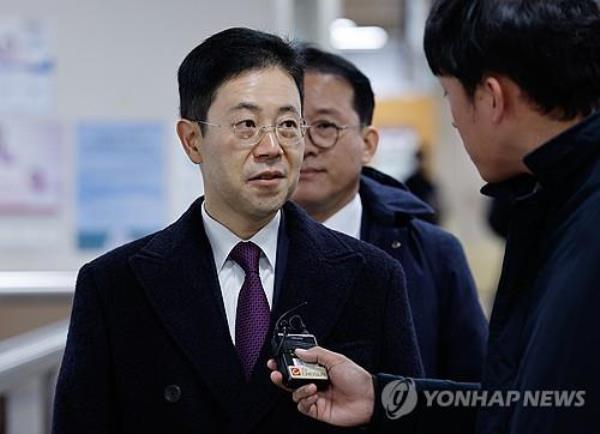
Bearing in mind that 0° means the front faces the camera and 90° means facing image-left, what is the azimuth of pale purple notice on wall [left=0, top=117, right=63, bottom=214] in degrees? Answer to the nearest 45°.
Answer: approximately 0°

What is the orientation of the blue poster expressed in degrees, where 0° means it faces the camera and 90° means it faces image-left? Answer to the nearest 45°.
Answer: approximately 0°

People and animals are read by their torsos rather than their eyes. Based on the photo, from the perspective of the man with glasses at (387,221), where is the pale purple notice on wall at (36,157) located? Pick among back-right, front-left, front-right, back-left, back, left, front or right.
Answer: right

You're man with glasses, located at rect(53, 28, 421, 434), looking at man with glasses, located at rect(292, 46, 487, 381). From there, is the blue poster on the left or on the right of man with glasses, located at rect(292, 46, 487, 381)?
left

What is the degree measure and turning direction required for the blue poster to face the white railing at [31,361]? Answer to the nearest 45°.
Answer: approximately 45° to its right

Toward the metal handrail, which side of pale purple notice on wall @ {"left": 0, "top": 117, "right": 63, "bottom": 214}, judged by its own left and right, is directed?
front

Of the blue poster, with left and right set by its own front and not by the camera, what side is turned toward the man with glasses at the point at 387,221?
front

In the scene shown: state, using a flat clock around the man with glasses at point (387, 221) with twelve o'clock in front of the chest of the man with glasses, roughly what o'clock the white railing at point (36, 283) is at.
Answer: The white railing is roughly at 3 o'clock from the man with glasses.

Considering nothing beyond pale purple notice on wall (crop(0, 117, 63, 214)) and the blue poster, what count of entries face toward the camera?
2

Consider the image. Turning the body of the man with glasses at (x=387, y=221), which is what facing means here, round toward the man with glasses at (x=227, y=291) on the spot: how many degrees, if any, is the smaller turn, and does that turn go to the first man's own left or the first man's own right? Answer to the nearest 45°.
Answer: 0° — they already face them
